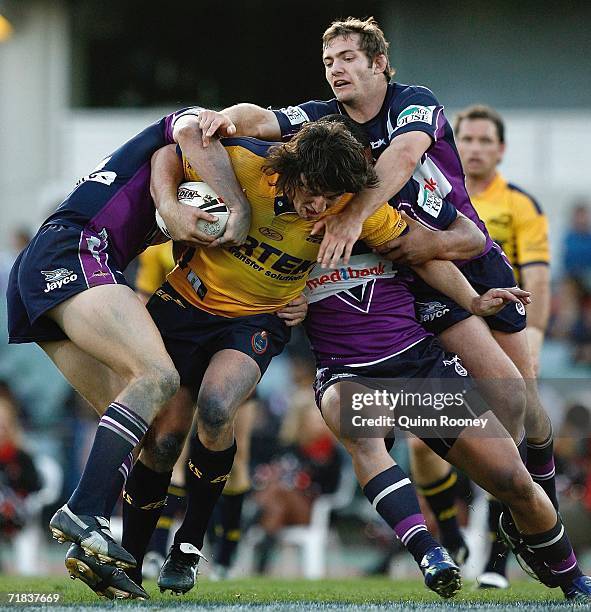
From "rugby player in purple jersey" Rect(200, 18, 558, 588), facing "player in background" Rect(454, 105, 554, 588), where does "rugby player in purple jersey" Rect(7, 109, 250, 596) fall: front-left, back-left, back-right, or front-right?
back-left

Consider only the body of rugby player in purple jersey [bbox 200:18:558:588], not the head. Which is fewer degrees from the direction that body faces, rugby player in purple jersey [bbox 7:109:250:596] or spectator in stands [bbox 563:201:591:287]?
the rugby player in purple jersey

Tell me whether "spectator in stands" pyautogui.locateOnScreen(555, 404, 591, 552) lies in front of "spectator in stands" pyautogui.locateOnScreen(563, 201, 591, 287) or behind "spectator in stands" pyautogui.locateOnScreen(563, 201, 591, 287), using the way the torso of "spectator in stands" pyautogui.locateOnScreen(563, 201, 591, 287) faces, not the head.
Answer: in front

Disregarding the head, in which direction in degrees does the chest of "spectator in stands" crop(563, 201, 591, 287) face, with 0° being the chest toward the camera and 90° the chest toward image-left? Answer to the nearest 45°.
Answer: approximately 0°

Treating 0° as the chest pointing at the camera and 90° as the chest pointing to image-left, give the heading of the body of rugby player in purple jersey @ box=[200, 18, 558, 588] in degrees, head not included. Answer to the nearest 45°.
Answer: approximately 45°

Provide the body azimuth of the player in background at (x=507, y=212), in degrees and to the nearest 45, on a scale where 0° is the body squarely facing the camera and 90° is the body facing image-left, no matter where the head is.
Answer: approximately 45°

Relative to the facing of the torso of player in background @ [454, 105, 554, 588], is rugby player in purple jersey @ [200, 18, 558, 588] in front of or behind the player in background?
in front

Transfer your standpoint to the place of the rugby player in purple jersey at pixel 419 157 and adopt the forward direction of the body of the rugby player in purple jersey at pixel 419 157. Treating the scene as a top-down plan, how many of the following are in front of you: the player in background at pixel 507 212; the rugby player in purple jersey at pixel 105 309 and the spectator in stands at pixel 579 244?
1

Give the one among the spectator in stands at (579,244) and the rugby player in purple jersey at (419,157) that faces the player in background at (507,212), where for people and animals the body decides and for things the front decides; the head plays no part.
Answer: the spectator in stands

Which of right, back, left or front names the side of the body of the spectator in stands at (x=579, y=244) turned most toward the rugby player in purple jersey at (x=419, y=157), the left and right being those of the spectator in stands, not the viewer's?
front

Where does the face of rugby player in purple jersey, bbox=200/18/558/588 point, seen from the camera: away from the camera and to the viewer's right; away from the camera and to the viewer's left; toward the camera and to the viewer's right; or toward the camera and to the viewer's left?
toward the camera and to the viewer's left
